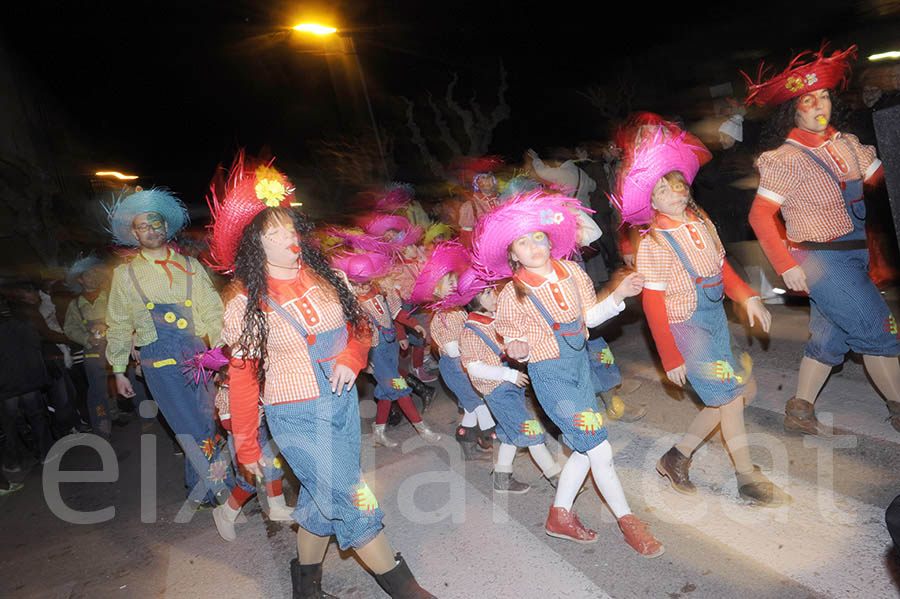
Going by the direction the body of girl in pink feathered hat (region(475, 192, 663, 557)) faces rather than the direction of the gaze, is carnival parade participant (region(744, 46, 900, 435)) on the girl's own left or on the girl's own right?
on the girl's own left

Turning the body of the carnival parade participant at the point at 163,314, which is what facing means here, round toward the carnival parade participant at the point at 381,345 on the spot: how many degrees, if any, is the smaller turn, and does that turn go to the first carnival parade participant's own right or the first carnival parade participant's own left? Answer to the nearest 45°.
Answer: approximately 90° to the first carnival parade participant's own left

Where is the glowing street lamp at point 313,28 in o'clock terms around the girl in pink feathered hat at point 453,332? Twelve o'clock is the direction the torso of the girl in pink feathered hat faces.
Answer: The glowing street lamp is roughly at 7 o'clock from the girl in pink feathered hat.

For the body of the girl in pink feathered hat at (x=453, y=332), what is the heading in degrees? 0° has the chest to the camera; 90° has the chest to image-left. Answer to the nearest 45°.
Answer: approximately 315°

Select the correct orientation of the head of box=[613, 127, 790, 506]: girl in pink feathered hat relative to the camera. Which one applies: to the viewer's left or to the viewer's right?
to the viewer's left
